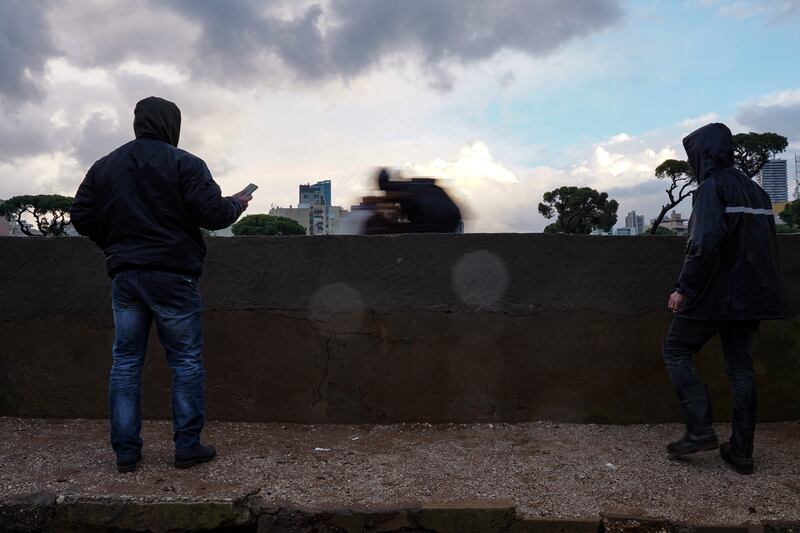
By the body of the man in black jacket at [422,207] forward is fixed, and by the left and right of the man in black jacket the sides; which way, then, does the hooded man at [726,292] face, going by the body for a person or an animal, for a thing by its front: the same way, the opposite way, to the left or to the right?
to the right

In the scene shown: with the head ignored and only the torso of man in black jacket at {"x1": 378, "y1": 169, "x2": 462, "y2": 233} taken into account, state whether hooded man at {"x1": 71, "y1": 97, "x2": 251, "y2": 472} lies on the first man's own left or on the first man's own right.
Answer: on the first man's own left

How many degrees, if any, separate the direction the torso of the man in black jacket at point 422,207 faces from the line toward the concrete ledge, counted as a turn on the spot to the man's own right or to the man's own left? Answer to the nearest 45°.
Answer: approximately 90° to the man's own left

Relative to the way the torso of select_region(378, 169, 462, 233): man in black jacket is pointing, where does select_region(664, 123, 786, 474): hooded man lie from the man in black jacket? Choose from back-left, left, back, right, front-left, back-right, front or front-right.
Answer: back-left

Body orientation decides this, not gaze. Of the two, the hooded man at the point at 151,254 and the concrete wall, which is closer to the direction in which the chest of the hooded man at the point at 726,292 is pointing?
the concrete wall

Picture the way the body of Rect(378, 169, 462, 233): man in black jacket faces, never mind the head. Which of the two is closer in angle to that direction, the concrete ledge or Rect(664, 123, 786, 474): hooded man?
the concrete ledge

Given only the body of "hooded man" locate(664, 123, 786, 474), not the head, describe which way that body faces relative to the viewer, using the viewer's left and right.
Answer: facing away from the viewer and to the left of the viewer

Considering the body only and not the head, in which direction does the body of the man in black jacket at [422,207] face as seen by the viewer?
to the viewer's left

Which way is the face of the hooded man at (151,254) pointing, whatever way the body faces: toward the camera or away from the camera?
away from the camera
